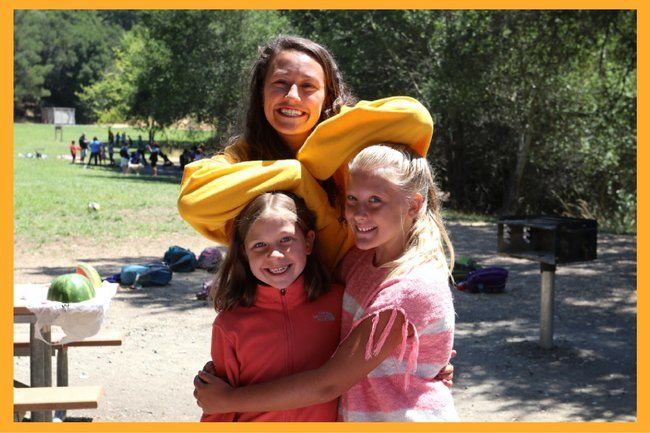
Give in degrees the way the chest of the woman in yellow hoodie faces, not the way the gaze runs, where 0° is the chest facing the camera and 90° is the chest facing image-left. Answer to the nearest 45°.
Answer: approximately 0°

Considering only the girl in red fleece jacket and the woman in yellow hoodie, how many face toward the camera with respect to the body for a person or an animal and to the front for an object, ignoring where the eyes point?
2

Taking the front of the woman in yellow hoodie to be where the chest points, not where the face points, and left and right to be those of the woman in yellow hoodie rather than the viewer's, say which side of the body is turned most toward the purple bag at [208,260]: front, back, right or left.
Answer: back

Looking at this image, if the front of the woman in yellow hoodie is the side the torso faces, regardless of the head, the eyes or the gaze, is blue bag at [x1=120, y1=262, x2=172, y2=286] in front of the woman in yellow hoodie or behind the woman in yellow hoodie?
behind

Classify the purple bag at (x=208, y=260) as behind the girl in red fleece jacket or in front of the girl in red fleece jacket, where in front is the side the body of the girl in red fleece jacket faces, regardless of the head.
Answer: behind

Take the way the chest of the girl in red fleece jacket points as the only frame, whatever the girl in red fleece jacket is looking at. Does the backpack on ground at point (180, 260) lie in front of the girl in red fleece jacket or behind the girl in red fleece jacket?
behind

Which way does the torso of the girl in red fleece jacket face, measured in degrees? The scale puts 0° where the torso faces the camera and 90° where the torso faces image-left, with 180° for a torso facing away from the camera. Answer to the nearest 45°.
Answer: approximately 0°

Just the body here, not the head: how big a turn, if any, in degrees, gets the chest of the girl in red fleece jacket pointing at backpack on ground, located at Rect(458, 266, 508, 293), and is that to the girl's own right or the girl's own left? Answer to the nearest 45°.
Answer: approximately 180°
